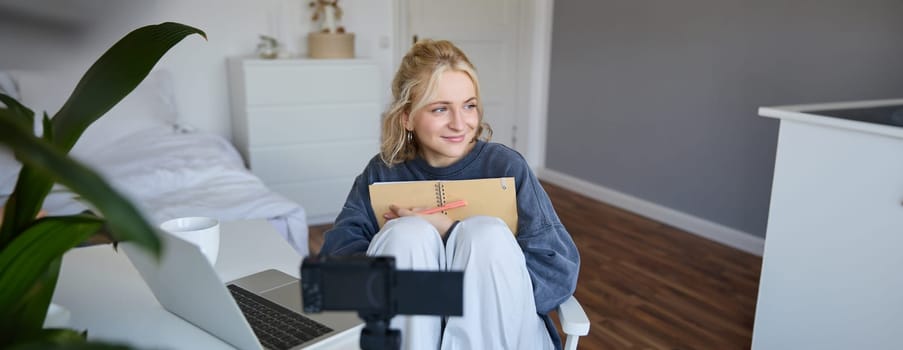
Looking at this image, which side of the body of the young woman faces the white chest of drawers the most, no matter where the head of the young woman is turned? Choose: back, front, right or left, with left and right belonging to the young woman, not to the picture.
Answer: back

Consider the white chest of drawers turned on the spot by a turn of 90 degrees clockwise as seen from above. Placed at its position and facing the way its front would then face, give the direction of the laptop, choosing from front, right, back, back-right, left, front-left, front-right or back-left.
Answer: left

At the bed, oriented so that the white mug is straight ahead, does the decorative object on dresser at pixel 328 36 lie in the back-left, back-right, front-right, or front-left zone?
back-left

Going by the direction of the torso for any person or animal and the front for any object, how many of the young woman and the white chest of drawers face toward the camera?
2

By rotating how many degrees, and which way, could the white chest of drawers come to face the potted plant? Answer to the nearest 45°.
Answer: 0° — it already faces it

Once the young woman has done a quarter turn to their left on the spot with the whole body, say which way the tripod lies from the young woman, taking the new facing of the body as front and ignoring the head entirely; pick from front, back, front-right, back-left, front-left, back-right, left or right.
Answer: right

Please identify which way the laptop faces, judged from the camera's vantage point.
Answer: facing away from the viewer and to the right of the viewer

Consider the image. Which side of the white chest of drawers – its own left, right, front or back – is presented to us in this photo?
front

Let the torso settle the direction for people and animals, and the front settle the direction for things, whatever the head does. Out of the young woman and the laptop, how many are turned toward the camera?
1

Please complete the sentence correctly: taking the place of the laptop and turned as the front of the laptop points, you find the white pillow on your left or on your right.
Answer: on your left

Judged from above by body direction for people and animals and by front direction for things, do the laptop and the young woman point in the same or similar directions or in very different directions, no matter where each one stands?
very different directions

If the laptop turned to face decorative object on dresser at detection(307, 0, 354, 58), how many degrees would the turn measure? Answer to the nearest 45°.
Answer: approximately 45° to its left

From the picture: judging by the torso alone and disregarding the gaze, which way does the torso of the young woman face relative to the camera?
toward the camera

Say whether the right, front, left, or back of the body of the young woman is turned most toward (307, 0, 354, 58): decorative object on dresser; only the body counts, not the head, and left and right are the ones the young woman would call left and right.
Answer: back
